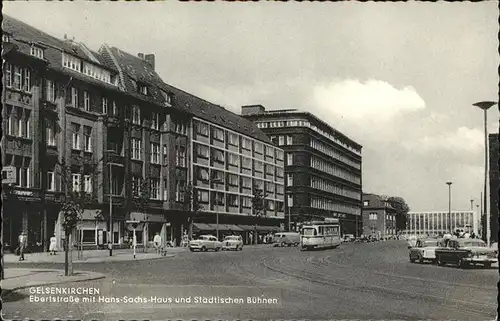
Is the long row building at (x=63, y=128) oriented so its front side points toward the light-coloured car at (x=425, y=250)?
no

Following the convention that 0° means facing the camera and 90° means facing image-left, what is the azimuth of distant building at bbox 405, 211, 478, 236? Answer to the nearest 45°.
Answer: approximately 0°

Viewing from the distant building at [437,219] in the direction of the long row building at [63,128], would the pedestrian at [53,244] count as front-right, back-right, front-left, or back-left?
front-left

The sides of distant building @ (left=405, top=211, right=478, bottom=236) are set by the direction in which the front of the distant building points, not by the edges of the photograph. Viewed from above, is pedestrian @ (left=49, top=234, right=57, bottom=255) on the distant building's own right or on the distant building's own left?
on the distant building's own right

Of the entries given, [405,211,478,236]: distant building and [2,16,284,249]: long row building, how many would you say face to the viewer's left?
0

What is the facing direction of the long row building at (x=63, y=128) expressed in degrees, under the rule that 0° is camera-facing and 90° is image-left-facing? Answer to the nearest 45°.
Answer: approximately 315°
